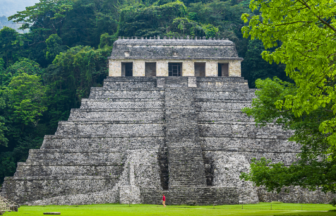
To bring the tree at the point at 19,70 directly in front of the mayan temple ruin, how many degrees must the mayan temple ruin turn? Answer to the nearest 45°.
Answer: approximately 135° to its right

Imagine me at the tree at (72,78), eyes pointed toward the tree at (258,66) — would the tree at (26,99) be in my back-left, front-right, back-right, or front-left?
back-right

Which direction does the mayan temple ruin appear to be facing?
toward the camera

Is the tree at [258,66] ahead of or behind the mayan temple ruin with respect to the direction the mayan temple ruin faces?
behind

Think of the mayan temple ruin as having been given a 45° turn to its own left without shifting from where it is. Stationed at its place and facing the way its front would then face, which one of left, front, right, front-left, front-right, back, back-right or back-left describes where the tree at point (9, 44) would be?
back

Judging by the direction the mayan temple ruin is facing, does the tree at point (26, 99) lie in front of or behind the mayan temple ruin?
behind

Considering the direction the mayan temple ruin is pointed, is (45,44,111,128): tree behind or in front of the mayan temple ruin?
behind

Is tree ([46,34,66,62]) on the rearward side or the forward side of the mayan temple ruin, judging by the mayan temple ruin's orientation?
on the rearward side
